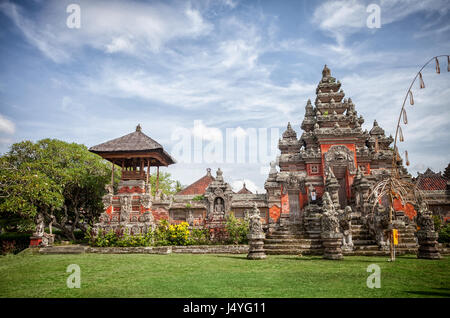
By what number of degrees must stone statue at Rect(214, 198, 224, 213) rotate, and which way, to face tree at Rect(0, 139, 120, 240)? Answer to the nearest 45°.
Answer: approximately 90° to its right

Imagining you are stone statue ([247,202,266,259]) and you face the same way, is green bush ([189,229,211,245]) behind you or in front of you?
behind

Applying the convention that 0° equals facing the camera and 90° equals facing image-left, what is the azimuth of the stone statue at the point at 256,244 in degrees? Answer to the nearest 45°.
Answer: approximately 0°

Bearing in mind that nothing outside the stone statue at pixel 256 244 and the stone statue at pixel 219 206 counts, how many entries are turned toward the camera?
2

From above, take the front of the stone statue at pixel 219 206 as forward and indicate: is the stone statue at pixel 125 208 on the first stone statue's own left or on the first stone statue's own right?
on the first stone statue's own right

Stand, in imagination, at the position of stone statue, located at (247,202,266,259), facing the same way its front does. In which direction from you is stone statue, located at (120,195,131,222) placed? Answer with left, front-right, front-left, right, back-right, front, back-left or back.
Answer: back-right

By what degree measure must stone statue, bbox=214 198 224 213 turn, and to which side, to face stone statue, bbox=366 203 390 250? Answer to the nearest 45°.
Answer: approximately 45° to its left

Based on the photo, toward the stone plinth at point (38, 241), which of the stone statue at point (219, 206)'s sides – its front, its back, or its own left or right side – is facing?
right

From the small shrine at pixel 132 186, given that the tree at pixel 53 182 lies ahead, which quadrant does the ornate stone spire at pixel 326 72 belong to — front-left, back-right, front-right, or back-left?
back-right

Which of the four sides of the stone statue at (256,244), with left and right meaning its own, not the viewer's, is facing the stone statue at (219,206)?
back

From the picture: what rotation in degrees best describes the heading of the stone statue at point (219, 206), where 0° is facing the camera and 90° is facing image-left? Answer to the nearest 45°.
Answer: approximately 0°

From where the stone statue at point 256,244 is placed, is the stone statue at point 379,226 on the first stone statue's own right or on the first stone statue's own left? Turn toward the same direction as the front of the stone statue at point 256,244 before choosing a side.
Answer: on the first stone statue's own left
